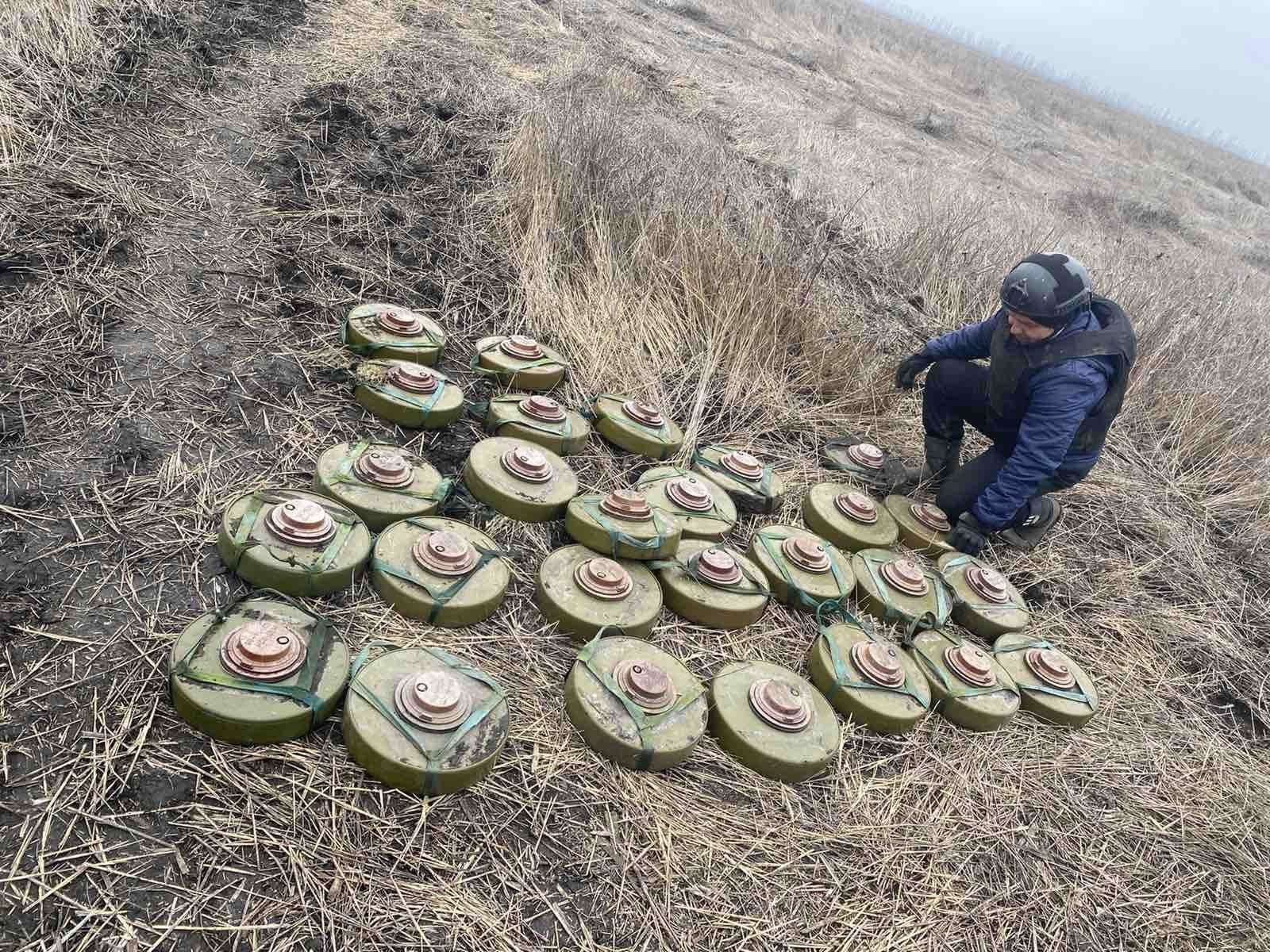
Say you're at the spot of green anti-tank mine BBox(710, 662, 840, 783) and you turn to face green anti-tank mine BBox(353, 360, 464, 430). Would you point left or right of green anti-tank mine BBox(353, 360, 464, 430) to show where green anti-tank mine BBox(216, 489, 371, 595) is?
left

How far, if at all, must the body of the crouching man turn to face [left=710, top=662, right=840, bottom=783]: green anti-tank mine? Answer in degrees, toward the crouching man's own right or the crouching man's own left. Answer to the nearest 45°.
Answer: approximately 45° to the crouching man's own left

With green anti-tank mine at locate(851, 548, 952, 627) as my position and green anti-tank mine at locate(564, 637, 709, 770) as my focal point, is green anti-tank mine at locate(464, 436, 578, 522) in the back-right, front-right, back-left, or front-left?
front-right

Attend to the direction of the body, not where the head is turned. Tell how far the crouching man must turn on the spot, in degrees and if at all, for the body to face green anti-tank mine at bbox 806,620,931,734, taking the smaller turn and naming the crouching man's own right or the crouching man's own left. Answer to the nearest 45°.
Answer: approximately 45° to the crouching man's own left

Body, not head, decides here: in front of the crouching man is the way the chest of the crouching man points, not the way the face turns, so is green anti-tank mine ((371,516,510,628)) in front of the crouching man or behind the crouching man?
in front

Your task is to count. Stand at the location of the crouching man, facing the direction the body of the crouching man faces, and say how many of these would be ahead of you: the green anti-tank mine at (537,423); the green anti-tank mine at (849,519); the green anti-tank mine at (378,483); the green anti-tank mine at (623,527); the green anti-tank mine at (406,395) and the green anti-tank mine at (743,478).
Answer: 6

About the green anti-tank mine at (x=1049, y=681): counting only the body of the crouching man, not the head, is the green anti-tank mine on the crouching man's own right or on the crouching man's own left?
on the crouching man's own left

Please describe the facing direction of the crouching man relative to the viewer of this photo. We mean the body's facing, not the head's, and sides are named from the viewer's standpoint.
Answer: facing the viewer and to the left of the viewer

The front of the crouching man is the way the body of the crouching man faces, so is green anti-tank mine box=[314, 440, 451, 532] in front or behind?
in front

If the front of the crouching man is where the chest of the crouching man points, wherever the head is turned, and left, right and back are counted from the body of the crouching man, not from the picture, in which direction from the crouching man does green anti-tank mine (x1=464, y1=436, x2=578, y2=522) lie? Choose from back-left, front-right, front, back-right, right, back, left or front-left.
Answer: front

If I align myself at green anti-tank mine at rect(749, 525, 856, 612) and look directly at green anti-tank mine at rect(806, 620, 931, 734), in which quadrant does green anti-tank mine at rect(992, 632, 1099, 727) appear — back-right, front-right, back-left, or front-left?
front-left

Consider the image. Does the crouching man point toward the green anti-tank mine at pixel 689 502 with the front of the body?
yes

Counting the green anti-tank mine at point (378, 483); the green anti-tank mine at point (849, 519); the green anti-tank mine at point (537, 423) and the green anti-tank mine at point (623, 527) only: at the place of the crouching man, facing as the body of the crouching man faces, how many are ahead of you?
4

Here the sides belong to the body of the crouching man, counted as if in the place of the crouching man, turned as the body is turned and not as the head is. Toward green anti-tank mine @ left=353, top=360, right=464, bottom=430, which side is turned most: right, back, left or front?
front
